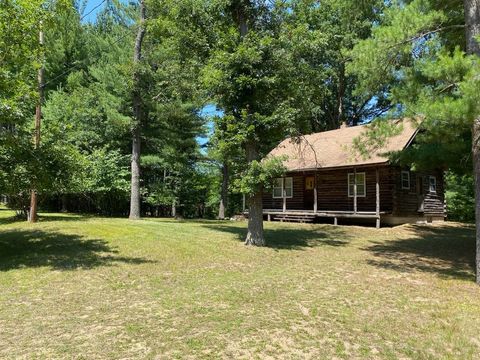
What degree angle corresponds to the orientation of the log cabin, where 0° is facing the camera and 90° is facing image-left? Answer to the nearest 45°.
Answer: approximately 45°

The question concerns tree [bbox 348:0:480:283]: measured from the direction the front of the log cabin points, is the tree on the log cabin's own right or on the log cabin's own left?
on the log cabin's own left
